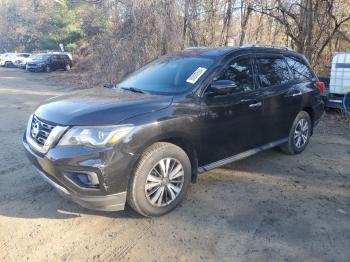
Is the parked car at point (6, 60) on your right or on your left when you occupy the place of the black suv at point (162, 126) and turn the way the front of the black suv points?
on your right

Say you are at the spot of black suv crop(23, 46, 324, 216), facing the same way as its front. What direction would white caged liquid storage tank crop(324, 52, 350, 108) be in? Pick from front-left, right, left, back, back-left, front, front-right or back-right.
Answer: back

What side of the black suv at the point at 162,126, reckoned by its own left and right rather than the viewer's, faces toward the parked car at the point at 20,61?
right

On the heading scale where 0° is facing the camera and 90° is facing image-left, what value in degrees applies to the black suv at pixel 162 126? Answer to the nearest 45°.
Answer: approximately 45°

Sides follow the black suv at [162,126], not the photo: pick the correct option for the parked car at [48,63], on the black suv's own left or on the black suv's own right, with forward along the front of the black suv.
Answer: on the black suv's own right
